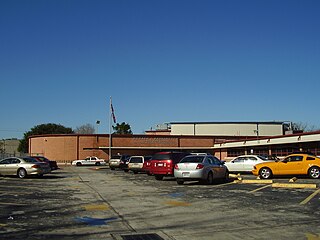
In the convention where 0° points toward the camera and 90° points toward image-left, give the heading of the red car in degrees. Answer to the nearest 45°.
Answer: approximately 225°

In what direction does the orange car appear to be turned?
to the viewer's left

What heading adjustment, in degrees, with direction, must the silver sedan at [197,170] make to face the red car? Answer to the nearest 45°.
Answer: approximately 90° to its left

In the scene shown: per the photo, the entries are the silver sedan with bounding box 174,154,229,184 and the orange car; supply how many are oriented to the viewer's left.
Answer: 1

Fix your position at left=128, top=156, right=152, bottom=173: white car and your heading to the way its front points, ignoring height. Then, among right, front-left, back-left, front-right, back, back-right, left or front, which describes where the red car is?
back-right

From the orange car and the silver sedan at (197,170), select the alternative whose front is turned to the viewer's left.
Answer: the orange car

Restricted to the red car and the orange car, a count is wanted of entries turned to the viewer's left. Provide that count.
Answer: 1

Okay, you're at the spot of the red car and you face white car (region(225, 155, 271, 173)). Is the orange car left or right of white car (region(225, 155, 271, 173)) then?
right

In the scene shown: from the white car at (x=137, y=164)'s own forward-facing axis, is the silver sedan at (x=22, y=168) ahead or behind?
behind
